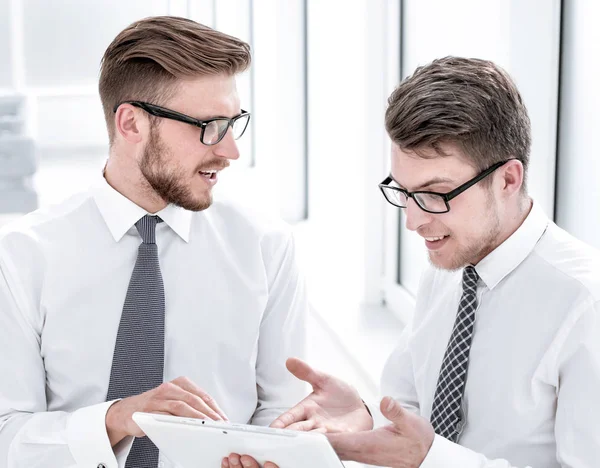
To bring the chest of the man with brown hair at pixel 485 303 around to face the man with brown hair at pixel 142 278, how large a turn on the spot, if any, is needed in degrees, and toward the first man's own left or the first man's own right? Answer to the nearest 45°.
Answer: approximately 45° to the first man's own right

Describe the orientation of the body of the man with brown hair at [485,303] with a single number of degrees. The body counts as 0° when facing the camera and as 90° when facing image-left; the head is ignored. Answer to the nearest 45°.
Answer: approximately 45°

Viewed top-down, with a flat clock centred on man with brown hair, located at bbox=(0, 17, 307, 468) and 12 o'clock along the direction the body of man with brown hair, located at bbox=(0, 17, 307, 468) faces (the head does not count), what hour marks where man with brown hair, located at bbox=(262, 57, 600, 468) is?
man with brown hair, located at bbox=(262, 57, 600, 468) is roughly at 10 o'clock from man with brown hair, located at bbox=(0, 17, 307, 468).

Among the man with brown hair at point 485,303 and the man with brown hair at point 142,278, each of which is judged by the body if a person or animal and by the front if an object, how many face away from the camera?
0

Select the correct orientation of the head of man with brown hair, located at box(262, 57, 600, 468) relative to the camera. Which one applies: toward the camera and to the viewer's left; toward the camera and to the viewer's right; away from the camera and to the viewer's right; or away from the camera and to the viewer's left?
toward the camera and to the viewer's left

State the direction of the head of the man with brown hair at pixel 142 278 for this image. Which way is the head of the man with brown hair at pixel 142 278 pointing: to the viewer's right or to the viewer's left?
to the viewer's right
